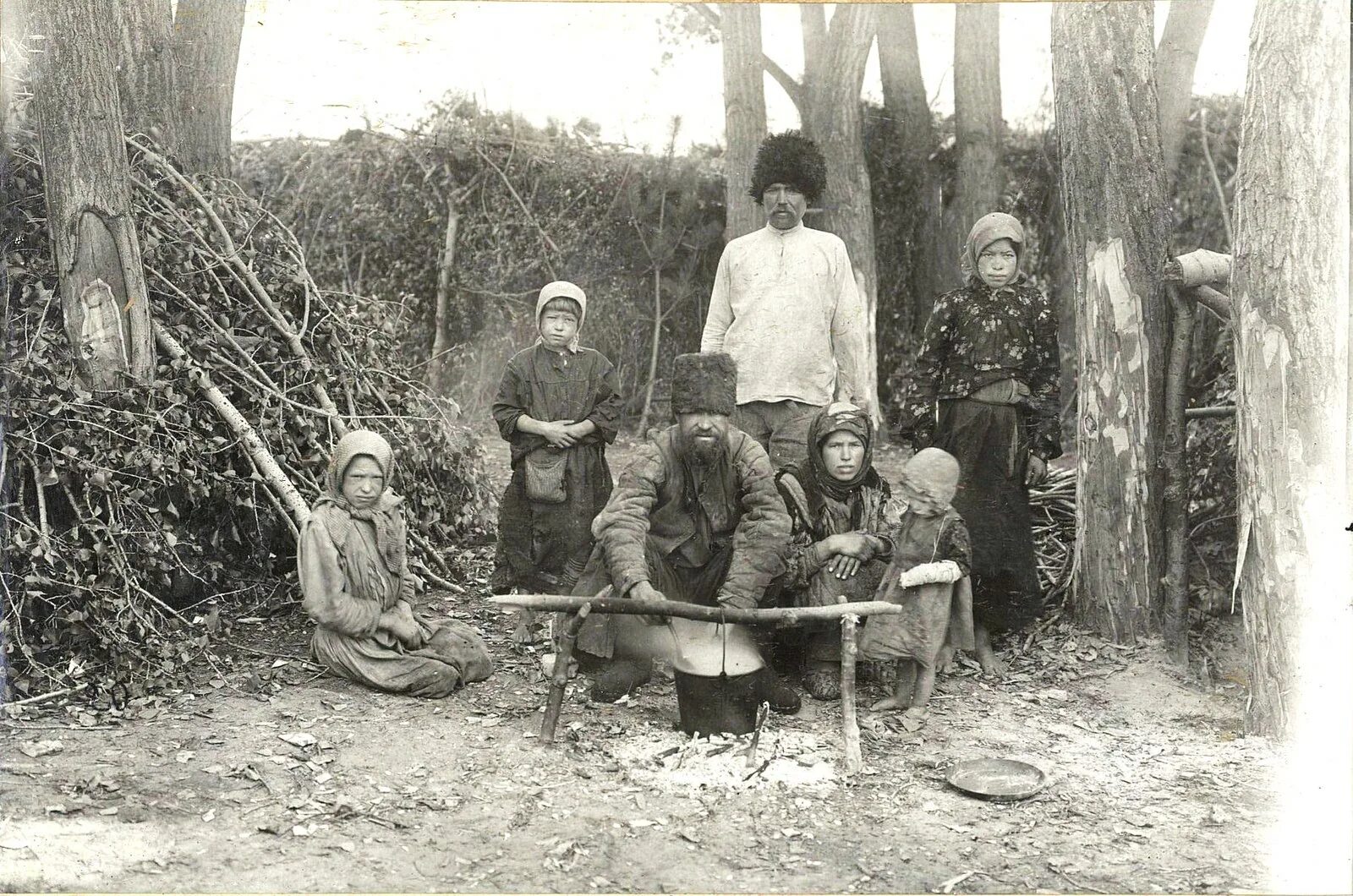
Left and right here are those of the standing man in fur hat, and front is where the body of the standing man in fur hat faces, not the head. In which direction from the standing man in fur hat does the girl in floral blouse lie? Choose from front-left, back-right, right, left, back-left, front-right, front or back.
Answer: left

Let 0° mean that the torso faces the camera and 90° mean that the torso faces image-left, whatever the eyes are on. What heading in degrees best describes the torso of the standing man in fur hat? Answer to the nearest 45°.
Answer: approximately 0°

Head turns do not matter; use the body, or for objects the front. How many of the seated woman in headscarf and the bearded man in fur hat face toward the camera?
2

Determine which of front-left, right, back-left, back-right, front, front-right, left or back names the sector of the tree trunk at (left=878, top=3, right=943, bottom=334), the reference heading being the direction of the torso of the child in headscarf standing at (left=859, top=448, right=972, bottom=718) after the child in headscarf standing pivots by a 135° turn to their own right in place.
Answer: front

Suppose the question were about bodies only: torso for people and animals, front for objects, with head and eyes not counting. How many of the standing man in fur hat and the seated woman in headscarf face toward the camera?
2

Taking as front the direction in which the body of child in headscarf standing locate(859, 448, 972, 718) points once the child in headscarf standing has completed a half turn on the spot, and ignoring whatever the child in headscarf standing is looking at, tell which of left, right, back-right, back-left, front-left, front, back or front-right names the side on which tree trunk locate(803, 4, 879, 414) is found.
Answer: front-left

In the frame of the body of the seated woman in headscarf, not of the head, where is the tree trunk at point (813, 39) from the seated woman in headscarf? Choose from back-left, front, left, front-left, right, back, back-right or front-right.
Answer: back

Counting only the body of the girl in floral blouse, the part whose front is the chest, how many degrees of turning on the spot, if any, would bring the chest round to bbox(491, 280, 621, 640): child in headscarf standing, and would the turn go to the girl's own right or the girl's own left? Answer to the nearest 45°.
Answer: approximately 90° to the girl's own right

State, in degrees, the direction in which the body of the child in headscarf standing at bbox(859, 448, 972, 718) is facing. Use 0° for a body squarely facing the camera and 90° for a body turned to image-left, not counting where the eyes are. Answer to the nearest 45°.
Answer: approximately 45°

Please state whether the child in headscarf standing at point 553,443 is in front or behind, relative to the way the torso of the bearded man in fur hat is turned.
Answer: behind
